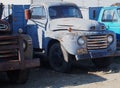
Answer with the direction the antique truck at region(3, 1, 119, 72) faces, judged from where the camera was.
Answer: facing the viewer and to the right of the viewer

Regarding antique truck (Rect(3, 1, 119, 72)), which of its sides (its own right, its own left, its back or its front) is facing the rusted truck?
right
